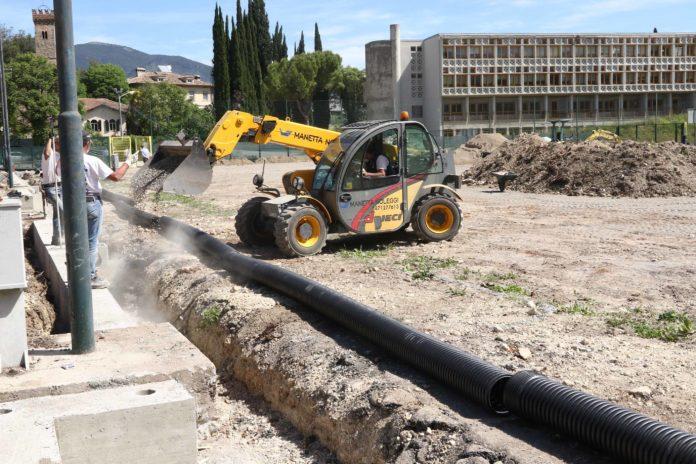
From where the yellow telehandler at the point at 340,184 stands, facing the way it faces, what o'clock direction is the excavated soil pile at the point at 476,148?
The excavated soil pile is roughly at 5 o'clock from the yellow telehandler.

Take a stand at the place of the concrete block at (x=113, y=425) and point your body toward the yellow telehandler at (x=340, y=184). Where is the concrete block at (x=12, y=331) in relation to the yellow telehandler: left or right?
left

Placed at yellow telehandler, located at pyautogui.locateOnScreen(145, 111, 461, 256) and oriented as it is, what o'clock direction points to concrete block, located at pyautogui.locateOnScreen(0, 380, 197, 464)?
The concrete block is roughly at 11 o'clock from the yellow telehandler.

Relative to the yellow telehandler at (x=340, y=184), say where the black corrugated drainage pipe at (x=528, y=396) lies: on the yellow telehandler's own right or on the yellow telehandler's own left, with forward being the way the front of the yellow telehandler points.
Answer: on the yellow telehandler's own left

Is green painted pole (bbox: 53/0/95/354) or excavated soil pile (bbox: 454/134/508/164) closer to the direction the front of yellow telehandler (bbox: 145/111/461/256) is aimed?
the green painted pole

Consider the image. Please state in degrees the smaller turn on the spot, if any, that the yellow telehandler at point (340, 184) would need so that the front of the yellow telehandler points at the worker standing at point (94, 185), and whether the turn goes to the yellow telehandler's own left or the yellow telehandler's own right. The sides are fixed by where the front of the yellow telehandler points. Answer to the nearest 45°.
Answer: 0° — it already faces them

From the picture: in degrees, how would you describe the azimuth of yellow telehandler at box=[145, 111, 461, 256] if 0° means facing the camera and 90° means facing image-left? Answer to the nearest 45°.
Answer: approximately 45°

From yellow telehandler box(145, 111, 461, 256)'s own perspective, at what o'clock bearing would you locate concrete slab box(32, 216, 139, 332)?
The concrete slab is roughly at 12 o'clock from the yellow telehandler.

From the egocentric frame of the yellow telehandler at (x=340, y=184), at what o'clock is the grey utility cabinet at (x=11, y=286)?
The grey utility cabinet is roughly at 11 o'clock from the yellow telehandler.

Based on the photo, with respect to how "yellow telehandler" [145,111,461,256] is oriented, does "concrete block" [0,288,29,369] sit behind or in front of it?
in front

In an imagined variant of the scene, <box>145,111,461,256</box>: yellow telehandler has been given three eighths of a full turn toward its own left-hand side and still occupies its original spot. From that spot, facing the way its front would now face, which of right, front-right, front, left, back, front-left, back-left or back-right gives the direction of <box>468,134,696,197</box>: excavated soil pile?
front-left

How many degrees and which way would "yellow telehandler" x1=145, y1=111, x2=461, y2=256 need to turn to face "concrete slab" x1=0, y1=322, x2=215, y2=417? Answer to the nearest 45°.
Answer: approximately 45° to its left
